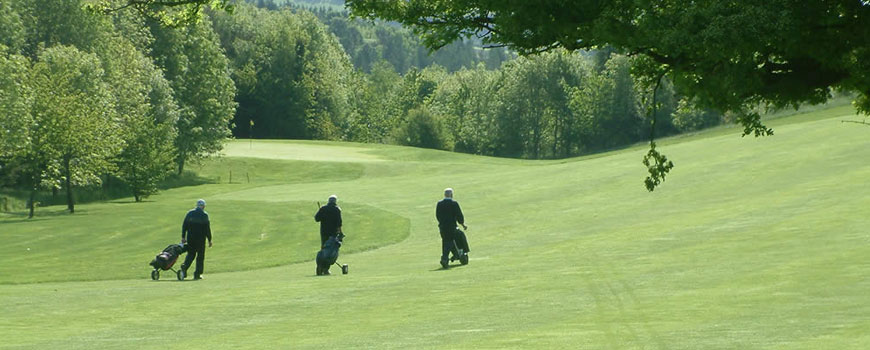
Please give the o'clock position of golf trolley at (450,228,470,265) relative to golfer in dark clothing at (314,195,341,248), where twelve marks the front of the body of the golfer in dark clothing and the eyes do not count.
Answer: The golf trolley is roughly at 3 o'clock from the golfer in dark clothing.

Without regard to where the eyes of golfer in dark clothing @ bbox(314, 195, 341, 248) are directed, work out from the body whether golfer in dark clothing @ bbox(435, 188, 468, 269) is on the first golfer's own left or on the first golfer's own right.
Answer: on the first golfer's own right

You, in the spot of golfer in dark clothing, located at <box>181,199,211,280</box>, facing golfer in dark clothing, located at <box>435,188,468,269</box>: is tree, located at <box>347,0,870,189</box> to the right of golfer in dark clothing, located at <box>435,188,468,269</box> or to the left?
right

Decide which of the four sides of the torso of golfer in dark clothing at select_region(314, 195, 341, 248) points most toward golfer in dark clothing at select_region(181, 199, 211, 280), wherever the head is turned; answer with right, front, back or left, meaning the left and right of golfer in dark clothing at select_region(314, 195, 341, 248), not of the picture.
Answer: left

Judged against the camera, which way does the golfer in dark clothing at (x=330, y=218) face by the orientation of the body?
away from the camera
